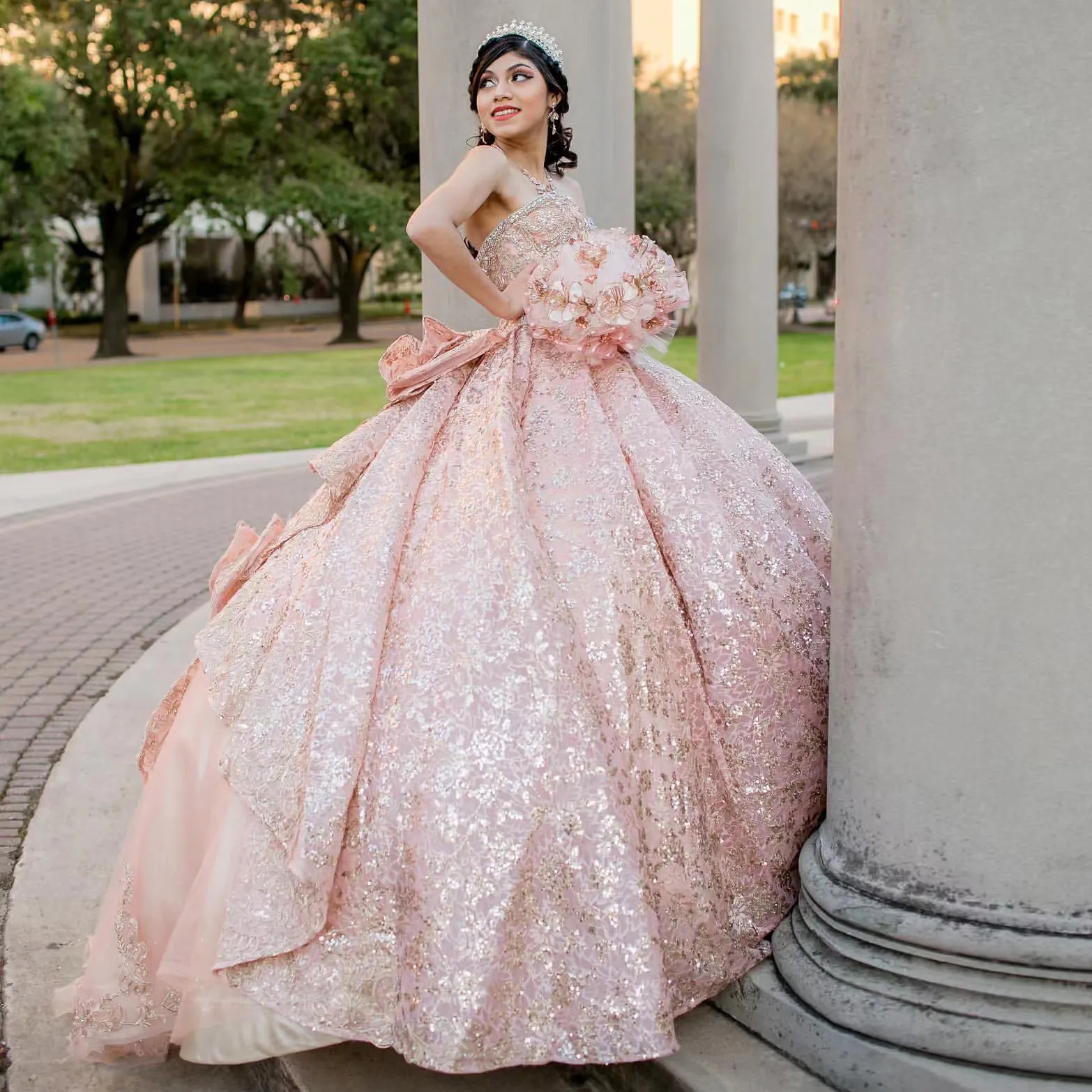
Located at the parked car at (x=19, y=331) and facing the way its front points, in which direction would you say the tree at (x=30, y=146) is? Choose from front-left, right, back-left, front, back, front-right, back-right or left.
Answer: left

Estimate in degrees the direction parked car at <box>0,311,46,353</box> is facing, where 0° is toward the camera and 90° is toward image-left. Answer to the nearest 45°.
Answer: approximately 90°

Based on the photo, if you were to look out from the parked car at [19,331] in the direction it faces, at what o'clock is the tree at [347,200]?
The tree is roughly at 7 o'clock from the parked car.

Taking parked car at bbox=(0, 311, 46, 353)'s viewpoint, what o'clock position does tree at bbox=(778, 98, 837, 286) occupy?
The tree is roughly at 6 o'clock from the parked car.
